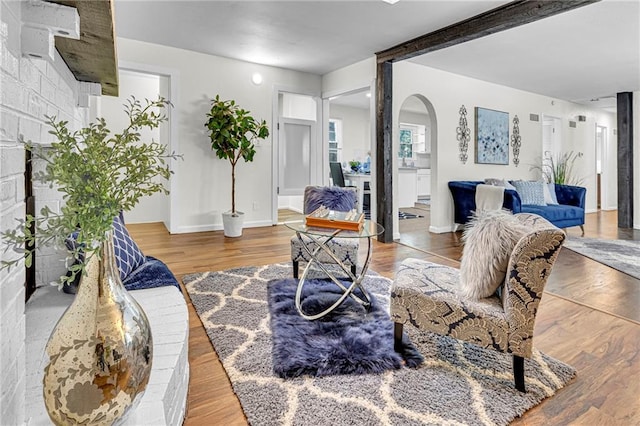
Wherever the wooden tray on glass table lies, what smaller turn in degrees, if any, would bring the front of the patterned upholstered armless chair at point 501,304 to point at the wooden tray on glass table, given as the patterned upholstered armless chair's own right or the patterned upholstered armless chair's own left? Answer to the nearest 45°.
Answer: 0° — it already faces it

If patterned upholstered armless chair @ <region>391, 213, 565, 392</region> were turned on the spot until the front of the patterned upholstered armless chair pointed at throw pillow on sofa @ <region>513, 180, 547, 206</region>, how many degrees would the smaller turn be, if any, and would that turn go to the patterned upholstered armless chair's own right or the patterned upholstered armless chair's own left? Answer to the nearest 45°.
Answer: approximately 45° to the patterned upholstered armless chair's own right

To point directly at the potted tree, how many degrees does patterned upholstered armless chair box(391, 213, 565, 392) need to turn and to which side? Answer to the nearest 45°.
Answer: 0° — it already faces it

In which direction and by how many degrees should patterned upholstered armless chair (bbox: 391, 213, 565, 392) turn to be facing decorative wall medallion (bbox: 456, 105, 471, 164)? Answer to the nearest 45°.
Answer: approximately 45° to its right

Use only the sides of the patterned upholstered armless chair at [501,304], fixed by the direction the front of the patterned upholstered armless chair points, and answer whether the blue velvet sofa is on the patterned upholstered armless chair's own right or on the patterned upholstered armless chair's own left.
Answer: on the patterned upholstered armless chair's own right

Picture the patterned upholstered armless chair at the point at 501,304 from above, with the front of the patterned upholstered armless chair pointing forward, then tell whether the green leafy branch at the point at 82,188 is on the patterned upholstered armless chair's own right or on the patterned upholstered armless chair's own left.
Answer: on the patterned upholstered armless chair's own left

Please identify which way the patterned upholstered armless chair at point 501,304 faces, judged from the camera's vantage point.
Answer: facing away from the viewer and to the left of the viewer
